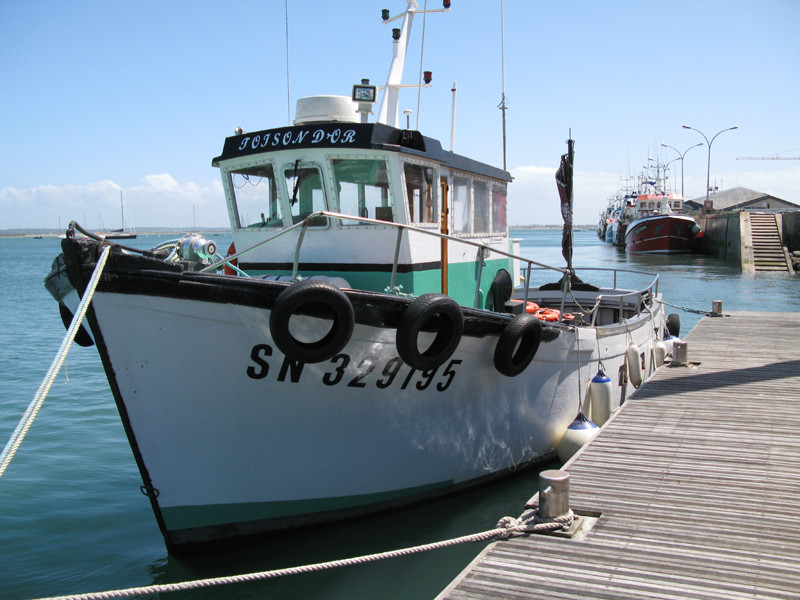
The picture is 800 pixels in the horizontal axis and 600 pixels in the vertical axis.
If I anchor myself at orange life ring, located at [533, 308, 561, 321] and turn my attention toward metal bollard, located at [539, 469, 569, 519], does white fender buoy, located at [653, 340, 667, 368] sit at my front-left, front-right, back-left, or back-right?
back-left

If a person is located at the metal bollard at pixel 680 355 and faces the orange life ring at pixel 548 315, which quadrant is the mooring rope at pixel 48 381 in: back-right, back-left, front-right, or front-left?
front-left

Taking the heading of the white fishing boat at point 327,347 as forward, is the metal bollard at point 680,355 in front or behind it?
behind

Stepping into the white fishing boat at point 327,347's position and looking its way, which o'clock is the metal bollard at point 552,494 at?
The metal bollard is roughly at 9 o'clock from the white fishing boat.

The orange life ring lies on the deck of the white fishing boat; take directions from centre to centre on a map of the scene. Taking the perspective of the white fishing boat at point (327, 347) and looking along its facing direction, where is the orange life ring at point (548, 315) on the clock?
The orange life ring is roughly at 6 o'clock from the white fishing boat.

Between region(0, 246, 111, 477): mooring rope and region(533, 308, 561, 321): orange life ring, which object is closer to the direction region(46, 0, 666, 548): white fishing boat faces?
the mooring rope

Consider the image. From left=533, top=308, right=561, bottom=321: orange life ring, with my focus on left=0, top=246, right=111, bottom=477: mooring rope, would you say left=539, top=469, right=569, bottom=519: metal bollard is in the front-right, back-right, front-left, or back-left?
front-left

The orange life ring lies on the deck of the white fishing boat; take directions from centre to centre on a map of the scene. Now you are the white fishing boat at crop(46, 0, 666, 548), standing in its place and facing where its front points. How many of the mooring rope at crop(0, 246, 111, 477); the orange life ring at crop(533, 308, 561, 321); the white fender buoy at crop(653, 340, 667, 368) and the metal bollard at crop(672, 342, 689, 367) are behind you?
3
